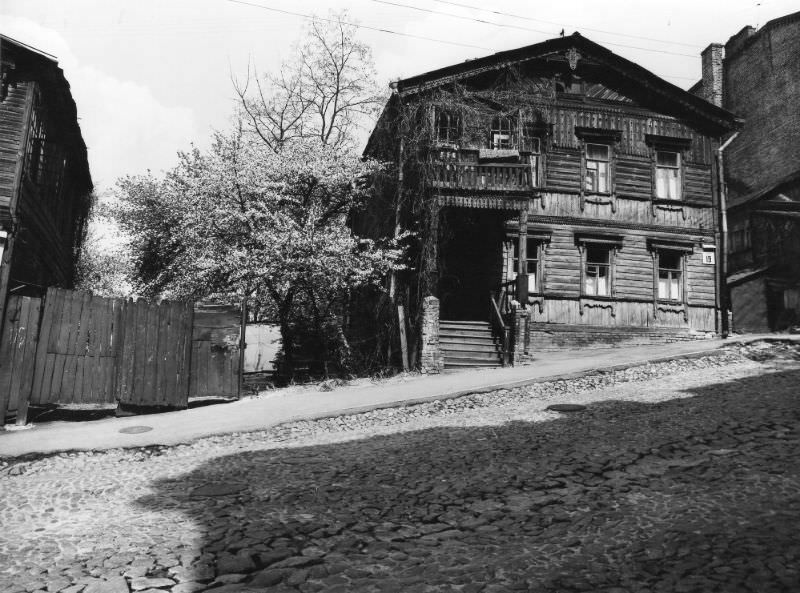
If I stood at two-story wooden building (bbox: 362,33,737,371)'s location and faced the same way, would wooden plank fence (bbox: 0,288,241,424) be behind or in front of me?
in front

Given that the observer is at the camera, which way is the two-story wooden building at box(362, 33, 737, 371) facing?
facing the viewer

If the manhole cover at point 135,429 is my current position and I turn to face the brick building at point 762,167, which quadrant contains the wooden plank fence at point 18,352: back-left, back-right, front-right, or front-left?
back-left

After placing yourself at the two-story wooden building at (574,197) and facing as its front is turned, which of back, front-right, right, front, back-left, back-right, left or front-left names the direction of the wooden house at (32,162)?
front-right

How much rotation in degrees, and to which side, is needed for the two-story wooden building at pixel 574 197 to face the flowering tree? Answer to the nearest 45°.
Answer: approximately 45° to its right

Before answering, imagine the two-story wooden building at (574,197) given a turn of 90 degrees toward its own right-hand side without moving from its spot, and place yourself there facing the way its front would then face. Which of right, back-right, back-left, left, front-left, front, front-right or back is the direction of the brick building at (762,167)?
back-right

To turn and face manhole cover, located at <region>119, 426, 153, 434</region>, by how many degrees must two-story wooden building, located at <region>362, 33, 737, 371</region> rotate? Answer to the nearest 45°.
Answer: approximately 45° to its right

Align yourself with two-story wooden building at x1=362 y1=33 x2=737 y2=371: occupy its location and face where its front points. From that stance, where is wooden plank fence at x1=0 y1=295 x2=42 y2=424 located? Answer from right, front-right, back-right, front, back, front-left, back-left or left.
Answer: front-right
